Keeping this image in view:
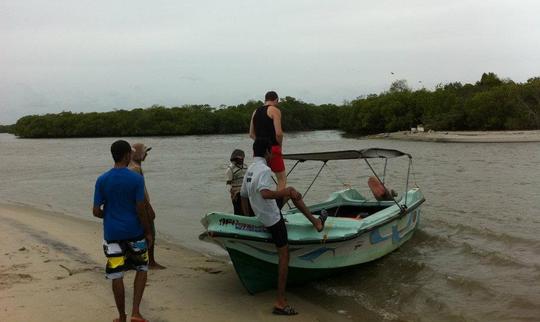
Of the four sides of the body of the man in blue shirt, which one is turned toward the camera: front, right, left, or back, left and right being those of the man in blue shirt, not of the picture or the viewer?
back

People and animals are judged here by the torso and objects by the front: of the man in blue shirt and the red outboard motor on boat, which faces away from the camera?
the man in blue shirt

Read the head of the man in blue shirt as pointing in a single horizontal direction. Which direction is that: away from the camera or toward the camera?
away from the camera

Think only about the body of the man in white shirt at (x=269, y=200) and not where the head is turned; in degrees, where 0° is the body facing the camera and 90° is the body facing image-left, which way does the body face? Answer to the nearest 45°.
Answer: approximately 225°

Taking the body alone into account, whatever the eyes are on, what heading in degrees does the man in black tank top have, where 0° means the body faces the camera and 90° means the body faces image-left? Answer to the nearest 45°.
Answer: approximately 225°
